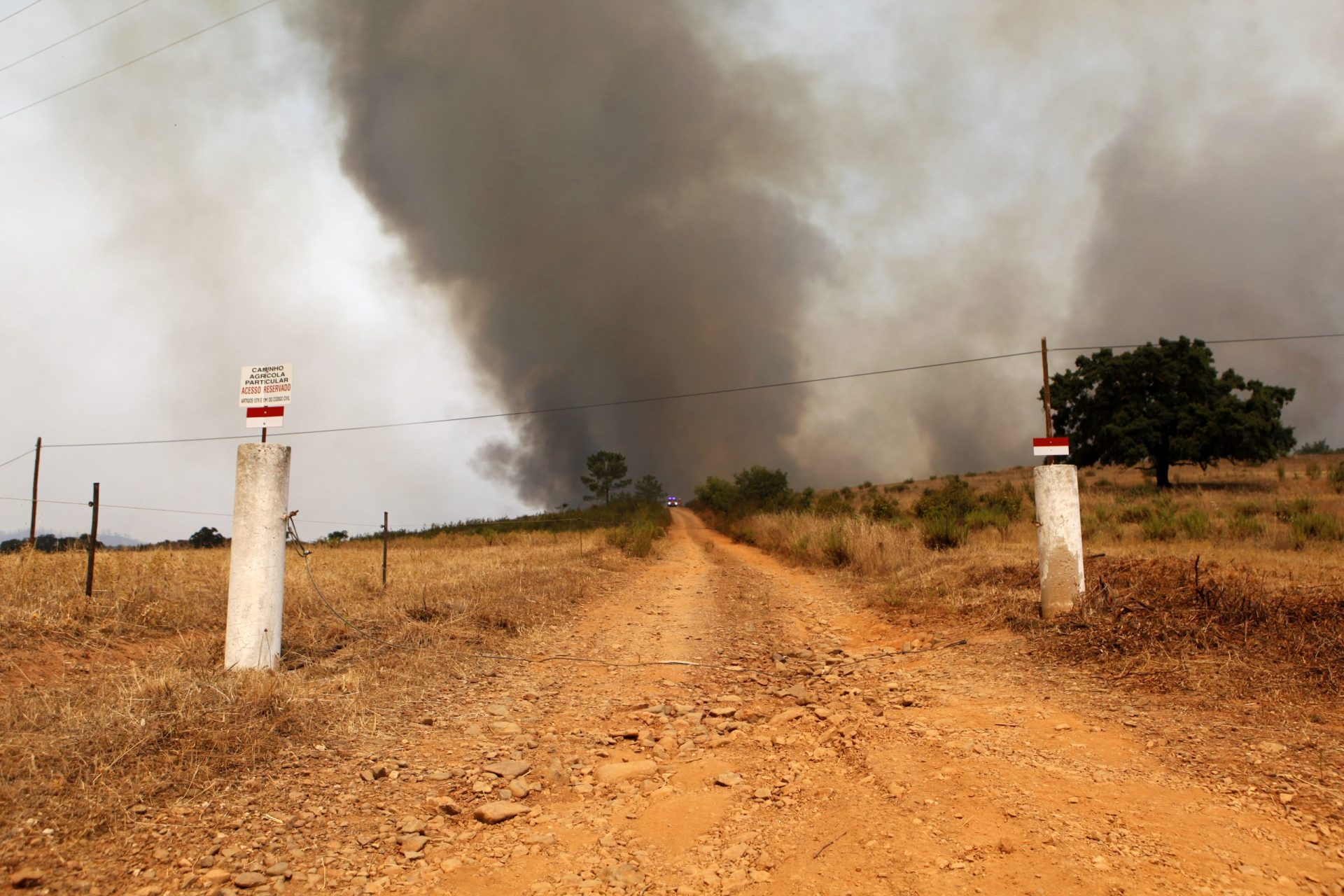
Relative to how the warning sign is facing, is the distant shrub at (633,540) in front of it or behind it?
behind

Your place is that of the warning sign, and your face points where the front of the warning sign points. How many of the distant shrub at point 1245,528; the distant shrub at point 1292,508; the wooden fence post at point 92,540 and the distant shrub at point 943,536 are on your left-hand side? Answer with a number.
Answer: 3

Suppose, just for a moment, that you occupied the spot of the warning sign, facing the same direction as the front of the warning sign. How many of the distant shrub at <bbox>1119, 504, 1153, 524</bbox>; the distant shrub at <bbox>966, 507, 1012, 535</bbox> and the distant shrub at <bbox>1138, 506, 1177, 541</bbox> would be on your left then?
3

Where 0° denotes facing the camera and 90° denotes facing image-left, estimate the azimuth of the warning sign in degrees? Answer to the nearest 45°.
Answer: approximately 0°

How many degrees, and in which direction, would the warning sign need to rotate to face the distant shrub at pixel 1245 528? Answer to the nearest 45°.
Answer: approximately 90° to its left

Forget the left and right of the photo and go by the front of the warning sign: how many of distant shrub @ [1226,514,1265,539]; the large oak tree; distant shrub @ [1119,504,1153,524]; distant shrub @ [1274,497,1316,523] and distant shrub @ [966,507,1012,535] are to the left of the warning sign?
5
